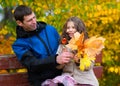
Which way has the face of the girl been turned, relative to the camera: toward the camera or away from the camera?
toward the camera

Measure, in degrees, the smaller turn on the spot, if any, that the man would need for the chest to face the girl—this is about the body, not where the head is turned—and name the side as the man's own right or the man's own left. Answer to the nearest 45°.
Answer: approximately 45° to the man's own left

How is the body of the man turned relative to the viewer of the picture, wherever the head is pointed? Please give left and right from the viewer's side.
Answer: facing the viewer and to the right of the viewer

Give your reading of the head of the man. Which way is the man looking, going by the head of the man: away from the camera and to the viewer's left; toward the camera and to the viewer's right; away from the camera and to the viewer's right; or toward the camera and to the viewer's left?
toward the camera and to the viewer's right

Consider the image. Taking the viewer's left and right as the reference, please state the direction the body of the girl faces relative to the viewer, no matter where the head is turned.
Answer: facing the viewer and to the left of the viewer

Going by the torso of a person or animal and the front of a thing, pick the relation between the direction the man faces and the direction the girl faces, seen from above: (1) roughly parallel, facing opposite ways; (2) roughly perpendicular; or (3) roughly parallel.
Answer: roughly perpendicular

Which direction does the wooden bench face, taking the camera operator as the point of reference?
facing the viewer
